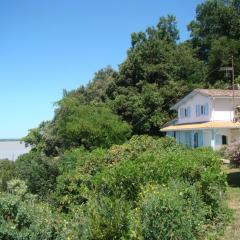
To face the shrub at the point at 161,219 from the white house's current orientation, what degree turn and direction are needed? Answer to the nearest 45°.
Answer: approximately 45° to its left

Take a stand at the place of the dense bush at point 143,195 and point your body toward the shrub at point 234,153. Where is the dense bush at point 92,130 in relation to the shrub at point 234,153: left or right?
left

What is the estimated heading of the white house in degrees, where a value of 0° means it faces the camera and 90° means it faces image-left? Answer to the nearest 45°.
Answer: approximately 45°

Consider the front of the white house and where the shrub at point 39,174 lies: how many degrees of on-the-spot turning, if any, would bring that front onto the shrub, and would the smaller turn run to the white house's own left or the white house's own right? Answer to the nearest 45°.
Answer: approximately 45° to the white house's own left

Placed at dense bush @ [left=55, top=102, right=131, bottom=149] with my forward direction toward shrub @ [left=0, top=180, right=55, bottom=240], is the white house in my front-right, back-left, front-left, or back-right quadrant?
back-left

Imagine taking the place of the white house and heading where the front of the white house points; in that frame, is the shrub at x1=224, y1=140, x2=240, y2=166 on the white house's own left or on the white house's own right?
on the white house's own left

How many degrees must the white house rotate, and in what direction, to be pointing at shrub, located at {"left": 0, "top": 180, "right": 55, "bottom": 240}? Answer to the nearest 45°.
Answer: approximately 45° to its left

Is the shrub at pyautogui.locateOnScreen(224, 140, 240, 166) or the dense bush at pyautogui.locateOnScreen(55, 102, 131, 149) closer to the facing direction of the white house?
the dense bush
